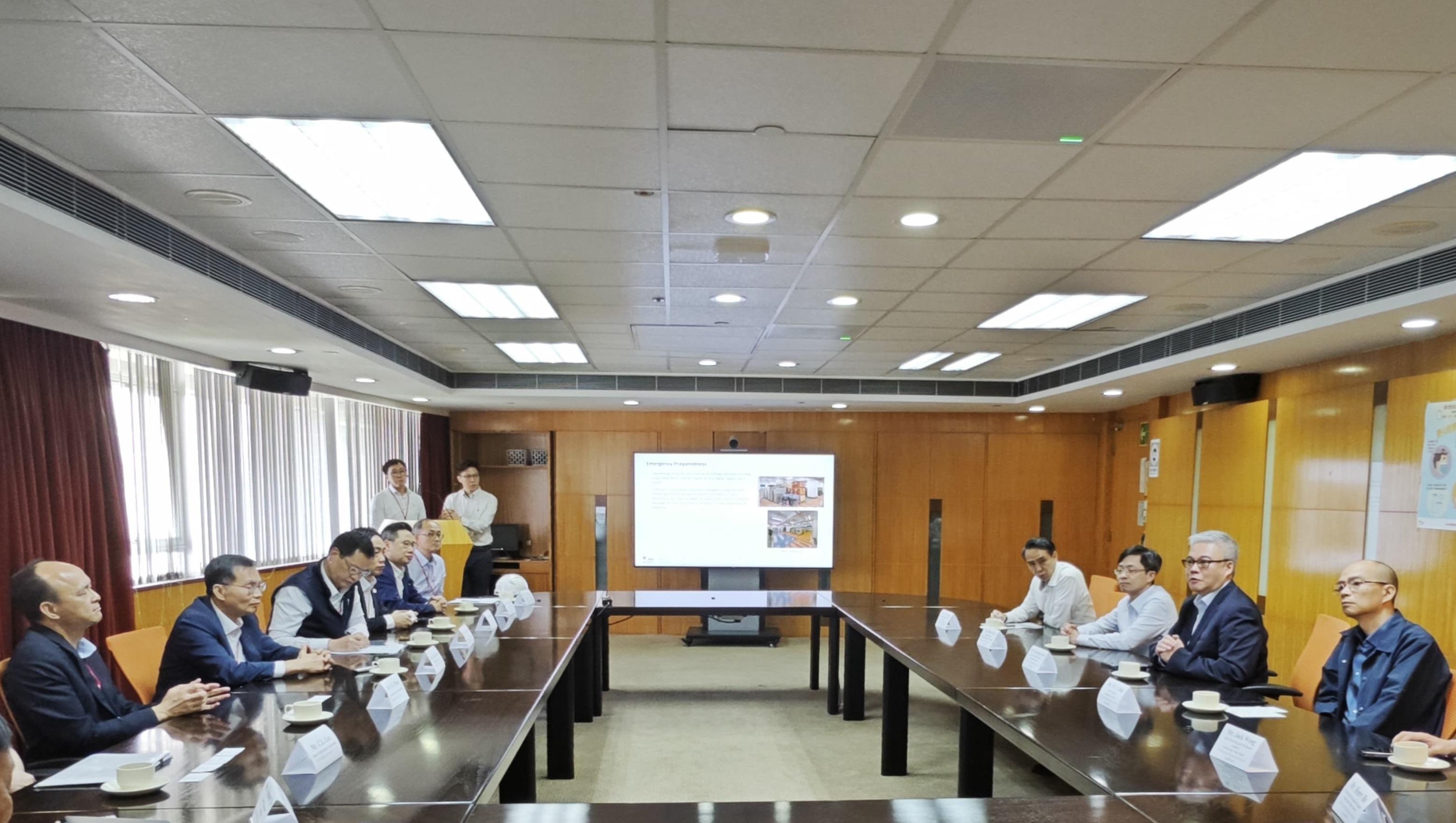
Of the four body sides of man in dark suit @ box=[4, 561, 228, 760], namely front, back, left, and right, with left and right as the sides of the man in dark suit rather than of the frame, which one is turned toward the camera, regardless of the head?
right

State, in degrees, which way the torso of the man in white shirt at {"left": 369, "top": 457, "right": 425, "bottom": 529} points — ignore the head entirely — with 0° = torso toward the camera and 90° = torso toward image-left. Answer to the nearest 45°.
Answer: approximately 315°

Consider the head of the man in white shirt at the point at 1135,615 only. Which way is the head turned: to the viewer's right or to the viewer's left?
to the viewer's left

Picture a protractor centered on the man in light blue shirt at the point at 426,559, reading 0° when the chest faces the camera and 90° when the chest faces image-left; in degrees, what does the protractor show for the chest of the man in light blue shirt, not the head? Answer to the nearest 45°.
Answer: approximately 315°

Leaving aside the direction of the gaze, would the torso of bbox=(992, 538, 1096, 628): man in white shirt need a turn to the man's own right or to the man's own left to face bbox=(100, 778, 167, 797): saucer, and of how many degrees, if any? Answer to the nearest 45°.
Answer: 0° — they already face it

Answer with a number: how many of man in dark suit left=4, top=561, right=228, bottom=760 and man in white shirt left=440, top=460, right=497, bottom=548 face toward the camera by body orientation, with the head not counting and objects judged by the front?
1

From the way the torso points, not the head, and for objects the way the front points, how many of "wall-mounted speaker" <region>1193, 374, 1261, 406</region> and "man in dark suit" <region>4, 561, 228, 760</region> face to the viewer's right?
1

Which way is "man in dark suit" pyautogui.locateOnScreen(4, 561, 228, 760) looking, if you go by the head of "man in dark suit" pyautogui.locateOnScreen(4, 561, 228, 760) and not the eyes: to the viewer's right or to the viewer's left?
to the viewer's right

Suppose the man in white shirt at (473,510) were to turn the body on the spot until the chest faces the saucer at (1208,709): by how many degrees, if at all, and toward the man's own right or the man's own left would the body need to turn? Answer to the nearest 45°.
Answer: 0° — they already face it

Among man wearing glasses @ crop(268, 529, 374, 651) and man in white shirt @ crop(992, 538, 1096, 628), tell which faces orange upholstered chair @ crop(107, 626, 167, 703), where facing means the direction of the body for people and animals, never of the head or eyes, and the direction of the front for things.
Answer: the man in white shirt
